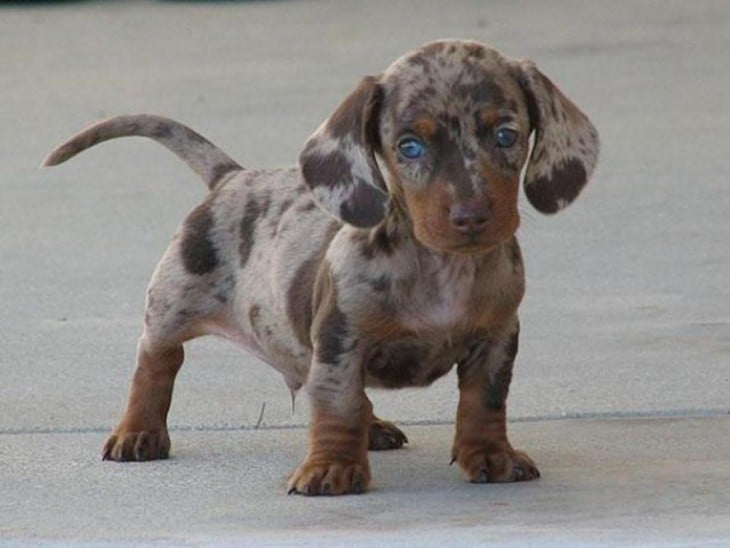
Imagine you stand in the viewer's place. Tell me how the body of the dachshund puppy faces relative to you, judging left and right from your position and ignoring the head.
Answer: facing the viewer and to the right of the viewer
